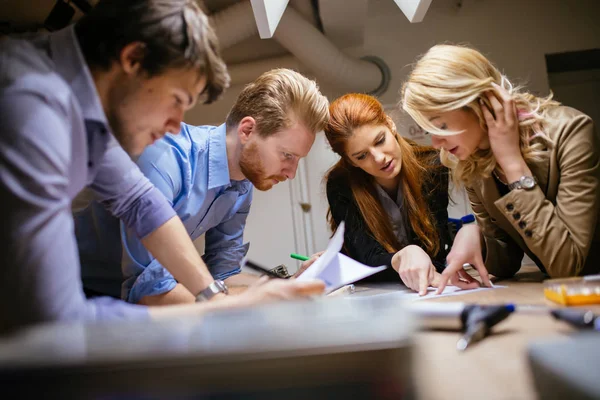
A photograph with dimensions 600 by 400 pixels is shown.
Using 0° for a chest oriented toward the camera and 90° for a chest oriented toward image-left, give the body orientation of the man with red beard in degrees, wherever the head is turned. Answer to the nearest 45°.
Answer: approximately 315°

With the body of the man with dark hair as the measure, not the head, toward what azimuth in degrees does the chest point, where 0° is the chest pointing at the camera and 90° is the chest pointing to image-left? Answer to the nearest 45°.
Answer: approximately 270°

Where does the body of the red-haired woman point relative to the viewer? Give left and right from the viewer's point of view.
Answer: facing the viewer

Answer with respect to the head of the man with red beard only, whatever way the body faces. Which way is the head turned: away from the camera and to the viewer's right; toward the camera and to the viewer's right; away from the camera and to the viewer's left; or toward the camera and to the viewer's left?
toward the camera and to the viewer's right

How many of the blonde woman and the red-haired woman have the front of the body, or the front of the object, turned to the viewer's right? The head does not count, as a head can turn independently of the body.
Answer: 0

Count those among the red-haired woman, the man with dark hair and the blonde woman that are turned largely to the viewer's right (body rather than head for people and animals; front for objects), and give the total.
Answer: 1

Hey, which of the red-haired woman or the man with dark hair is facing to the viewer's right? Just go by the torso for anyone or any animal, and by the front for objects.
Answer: the man with dark hair

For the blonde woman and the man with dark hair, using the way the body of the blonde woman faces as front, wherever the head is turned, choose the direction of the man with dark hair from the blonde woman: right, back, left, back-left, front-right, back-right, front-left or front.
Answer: front

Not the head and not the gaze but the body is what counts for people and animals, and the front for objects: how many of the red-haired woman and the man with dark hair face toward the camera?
1

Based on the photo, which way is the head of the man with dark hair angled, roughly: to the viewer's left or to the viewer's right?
to the viewer's right

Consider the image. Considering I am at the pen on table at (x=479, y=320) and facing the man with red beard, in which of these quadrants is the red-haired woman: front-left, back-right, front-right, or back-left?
front-right
